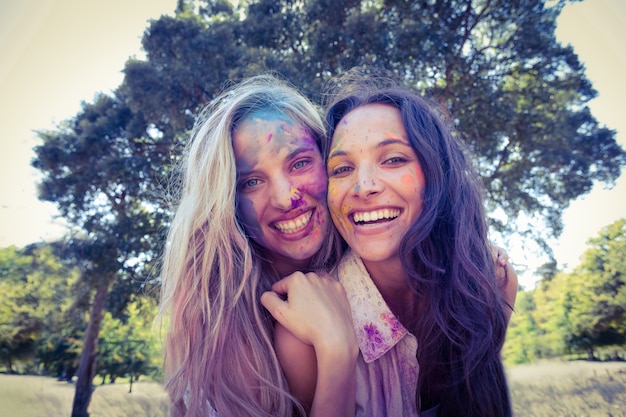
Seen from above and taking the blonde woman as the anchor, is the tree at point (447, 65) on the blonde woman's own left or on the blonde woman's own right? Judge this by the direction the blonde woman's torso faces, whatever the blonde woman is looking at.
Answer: on the blonde woman's own left

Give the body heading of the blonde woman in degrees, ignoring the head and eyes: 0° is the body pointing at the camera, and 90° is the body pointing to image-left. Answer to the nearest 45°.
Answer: approximately 315°

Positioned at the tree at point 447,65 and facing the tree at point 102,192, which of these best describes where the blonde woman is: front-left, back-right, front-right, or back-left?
front-left

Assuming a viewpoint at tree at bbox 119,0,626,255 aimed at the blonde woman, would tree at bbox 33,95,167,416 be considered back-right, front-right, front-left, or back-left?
front-right

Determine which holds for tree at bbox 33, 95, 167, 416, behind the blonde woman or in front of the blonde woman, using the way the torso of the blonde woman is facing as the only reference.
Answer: behind
